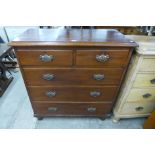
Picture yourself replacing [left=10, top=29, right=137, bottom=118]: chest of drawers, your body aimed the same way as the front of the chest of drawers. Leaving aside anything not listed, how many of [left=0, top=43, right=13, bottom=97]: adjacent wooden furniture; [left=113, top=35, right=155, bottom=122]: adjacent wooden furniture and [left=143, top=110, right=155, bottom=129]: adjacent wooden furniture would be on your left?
2

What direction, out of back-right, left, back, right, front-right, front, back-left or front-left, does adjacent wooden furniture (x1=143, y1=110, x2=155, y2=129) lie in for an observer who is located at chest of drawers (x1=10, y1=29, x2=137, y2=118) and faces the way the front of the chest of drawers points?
left

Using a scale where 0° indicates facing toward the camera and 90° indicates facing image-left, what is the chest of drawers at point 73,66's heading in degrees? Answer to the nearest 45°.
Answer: approximately 0°

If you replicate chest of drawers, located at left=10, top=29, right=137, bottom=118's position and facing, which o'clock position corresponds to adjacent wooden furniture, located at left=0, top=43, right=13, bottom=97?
The adjacent wooden furniture is roughly at 4 o'clock from the chest of drawers.

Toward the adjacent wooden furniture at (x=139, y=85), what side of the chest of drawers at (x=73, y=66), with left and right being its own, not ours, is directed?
left
